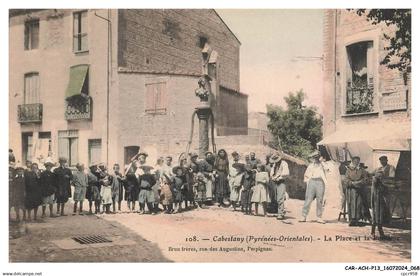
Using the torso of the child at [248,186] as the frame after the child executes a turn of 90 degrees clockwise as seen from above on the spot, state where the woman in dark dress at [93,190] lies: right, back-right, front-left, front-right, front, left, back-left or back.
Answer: front

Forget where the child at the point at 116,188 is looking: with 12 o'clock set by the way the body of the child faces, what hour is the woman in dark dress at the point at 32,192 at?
The woman in dark dress is roughly at 2 o'clock from the child.

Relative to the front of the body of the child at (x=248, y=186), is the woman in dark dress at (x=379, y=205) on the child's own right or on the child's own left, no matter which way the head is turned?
on the child's own left

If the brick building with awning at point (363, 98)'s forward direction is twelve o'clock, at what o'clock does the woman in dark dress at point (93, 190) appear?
The woman in dark dress is roughly at 1 o'clock from the brick building with awning.
